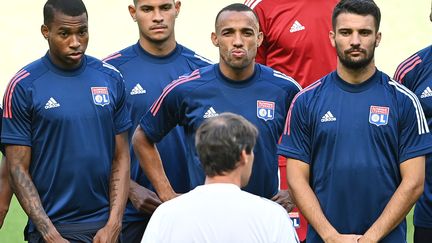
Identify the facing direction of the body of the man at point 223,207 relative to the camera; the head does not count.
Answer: away from the camera

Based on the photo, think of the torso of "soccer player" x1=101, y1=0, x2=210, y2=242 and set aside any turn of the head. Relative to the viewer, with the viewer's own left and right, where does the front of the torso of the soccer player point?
facing the viewer

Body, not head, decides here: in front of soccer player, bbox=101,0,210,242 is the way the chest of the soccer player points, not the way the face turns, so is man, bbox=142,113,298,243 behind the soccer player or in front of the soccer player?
in front

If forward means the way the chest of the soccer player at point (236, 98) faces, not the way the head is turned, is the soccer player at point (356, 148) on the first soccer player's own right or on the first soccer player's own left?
on the first soccer player's own left

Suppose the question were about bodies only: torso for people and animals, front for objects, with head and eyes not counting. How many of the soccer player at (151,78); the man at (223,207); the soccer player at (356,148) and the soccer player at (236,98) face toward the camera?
3

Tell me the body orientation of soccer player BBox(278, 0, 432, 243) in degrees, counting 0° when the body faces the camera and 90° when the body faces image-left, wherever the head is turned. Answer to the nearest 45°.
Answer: approximately 0°

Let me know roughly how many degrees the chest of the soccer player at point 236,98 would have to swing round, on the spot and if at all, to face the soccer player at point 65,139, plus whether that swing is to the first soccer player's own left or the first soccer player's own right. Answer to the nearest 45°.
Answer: approximately 90° to the first soccer player's own right

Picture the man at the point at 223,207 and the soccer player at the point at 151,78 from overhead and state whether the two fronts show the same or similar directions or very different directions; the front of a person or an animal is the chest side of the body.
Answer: very different directions

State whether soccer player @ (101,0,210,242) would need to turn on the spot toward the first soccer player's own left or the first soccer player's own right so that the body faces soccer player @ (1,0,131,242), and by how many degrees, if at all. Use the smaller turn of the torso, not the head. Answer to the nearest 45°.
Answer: approximately 45° to the first soccer player's own right

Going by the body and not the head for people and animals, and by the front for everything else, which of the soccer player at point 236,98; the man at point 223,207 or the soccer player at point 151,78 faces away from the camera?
the man
